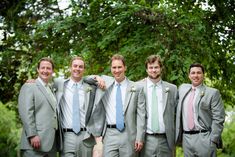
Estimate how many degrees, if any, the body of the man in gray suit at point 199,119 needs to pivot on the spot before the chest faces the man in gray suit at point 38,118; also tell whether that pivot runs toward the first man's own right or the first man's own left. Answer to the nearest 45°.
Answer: approximately 45° to the first man's own right

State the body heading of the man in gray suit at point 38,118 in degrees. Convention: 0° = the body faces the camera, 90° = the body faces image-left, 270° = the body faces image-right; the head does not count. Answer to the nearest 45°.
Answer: approximately 315°

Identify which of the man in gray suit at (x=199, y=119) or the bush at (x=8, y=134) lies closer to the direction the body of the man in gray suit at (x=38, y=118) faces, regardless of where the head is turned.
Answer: the man in gray suit

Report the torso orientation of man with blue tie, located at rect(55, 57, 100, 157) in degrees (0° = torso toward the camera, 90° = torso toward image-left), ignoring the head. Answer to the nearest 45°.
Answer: approximately 0°

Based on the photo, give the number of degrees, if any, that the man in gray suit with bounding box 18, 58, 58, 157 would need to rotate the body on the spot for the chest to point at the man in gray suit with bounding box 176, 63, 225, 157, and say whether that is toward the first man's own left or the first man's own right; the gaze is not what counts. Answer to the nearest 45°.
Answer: approximately 45° to the first man's own left

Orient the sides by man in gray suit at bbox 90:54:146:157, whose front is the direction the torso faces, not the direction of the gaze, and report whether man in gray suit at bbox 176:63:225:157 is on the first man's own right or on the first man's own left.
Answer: on the first man's own left

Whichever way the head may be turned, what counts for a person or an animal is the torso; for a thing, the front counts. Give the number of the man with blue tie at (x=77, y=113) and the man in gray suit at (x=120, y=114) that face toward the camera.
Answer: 2

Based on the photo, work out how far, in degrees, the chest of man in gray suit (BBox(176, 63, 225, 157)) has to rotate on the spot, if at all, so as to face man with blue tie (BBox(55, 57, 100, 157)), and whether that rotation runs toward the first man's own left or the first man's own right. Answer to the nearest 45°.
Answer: approximately 45° to the first man's own right

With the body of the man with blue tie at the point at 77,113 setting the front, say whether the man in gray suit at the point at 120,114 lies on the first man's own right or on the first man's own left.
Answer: on the first man's own left
